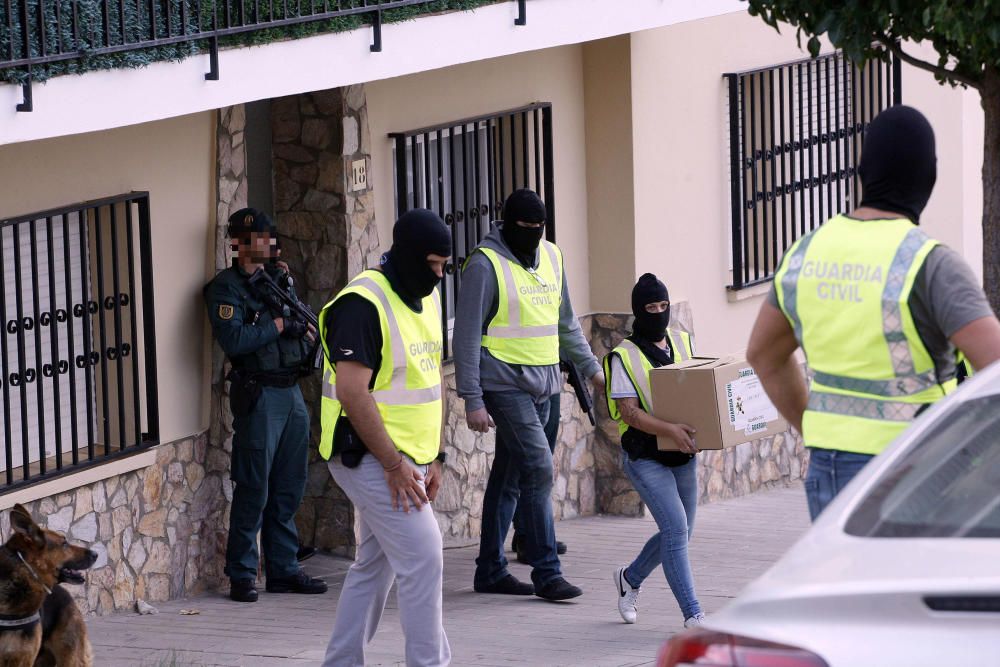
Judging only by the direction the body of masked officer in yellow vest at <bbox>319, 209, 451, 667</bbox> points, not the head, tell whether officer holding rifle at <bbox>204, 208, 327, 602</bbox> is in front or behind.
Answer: behind

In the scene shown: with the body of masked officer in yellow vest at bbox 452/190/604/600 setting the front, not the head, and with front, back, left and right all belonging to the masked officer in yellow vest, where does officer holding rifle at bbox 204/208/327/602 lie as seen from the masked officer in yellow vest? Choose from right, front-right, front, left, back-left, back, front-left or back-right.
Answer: back-right

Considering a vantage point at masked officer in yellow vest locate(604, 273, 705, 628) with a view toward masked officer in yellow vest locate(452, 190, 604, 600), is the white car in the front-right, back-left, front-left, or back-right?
back-left

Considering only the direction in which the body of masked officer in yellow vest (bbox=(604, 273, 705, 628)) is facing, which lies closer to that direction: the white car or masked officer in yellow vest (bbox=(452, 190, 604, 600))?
the white car

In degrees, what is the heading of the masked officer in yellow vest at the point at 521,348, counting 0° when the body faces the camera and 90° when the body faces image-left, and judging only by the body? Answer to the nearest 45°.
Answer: approximately 315°
